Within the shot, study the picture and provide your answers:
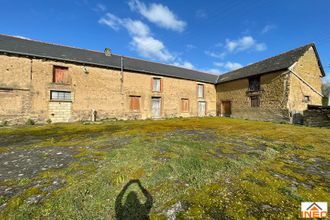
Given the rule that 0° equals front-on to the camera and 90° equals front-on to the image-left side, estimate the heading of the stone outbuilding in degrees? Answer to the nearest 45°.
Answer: approximately 45°
